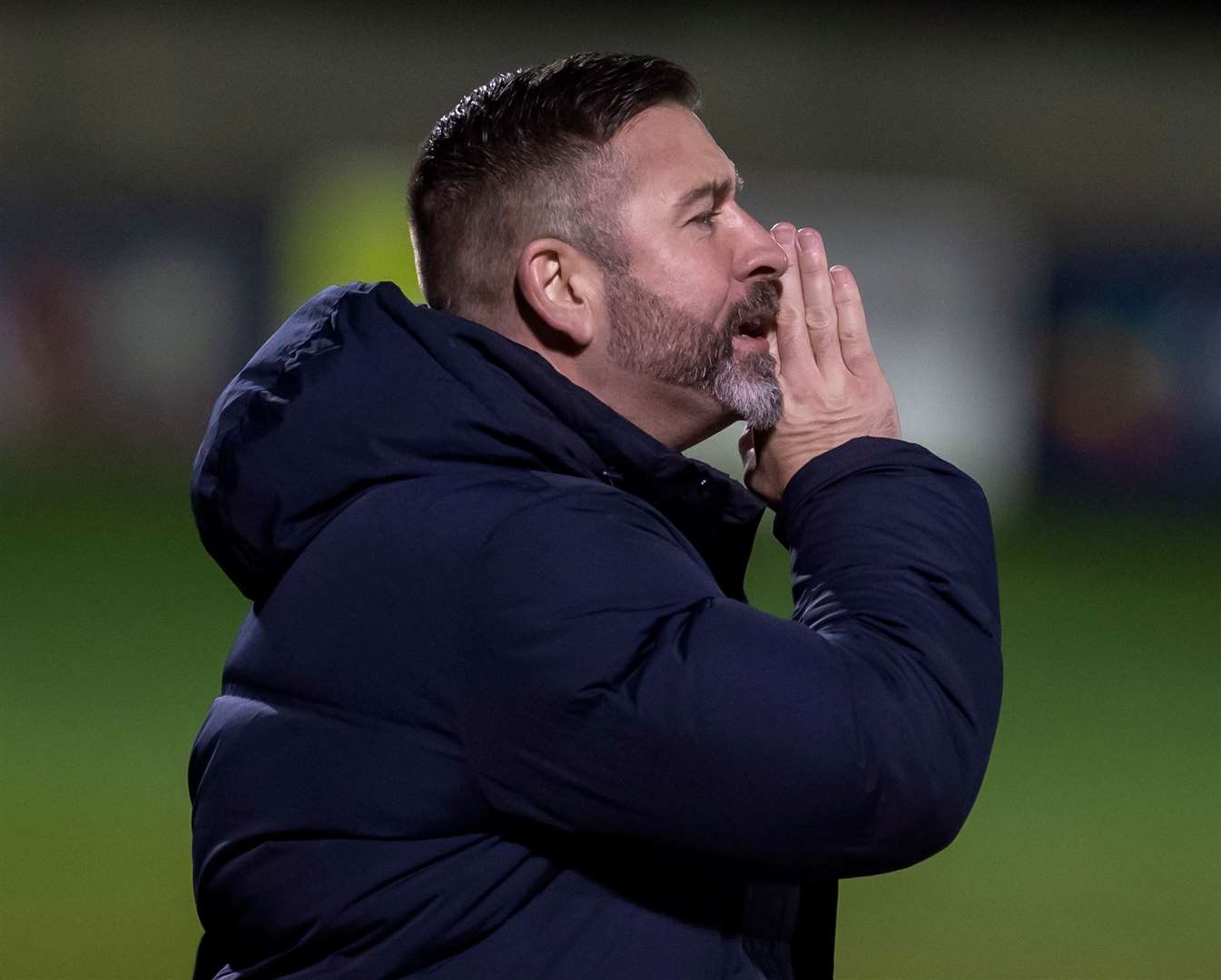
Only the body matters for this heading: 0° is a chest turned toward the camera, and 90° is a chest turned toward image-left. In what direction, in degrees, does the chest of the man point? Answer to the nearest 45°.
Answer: approximately 270°

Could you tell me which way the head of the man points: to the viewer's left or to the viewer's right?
to the viewer's right
